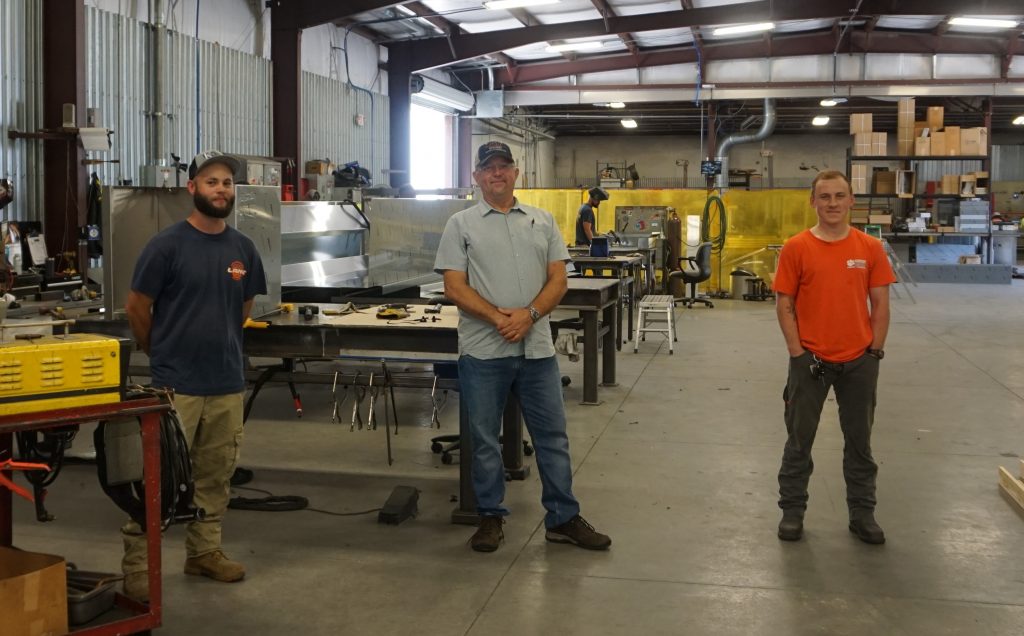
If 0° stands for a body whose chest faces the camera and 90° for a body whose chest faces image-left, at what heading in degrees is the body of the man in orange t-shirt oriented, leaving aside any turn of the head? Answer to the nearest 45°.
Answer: approximately 0°

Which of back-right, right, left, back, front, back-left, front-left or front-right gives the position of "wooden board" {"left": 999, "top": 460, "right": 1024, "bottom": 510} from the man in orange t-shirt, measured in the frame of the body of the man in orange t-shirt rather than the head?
back-left

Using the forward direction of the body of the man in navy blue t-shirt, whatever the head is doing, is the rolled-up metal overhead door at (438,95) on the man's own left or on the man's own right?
on the man's own left

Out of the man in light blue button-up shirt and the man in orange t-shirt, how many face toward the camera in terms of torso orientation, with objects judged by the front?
2
